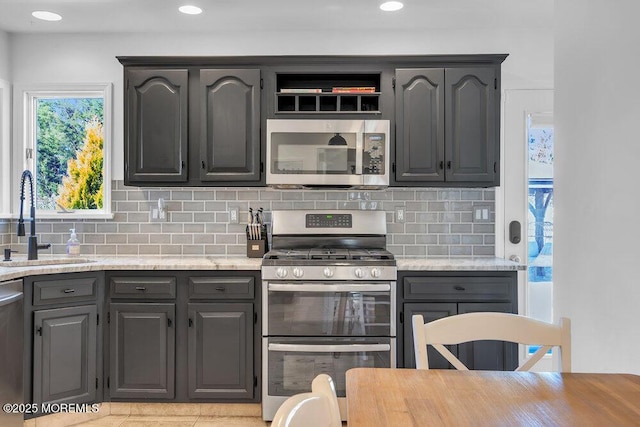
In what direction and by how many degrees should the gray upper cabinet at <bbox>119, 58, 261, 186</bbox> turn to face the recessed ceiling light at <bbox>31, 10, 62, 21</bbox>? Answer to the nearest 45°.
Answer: approximately 90° to its right

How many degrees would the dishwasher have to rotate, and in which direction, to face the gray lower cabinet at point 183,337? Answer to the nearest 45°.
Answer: approximately 45° to its left

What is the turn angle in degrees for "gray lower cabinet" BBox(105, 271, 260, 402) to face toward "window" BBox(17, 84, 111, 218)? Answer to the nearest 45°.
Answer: approximately 135° to its right

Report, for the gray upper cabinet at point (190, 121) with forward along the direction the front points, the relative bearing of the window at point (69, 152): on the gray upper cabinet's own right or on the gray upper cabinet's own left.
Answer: on the gray upper cabinet's own right

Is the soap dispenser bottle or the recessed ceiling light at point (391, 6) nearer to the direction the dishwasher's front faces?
the recessed ceiling light
